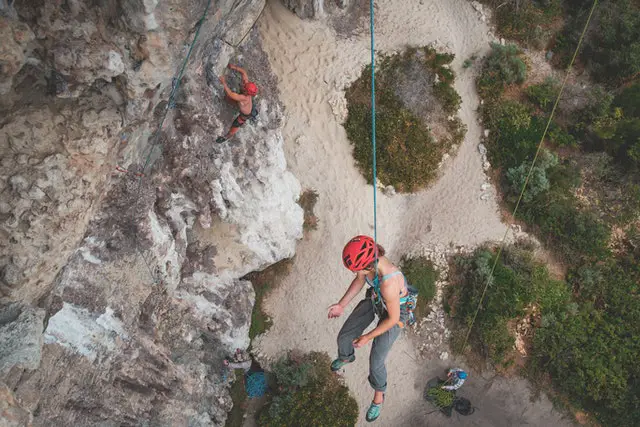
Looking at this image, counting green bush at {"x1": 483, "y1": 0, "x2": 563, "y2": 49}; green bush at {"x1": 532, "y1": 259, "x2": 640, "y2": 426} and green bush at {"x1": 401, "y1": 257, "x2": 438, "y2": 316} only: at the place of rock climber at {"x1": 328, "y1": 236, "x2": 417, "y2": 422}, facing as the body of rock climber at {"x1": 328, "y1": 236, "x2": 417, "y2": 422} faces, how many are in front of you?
0

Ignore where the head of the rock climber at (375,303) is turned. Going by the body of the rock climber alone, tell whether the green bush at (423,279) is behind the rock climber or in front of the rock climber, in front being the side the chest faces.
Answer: behind

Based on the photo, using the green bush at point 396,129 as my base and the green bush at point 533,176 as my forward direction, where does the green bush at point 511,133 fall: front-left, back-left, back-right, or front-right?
front-left

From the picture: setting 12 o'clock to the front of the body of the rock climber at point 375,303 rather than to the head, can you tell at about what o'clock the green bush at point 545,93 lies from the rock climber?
The green bush is roughly at 5 o'clock from the rock climber.

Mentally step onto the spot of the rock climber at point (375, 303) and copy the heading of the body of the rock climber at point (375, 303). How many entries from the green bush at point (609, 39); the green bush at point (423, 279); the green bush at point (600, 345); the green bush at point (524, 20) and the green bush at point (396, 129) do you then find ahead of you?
0

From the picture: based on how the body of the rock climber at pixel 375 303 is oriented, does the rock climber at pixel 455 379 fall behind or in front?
behind

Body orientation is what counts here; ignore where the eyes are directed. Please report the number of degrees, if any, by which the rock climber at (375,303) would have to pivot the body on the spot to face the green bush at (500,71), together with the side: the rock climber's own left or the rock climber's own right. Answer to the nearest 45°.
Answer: approximately 135° to the rock climber's own right

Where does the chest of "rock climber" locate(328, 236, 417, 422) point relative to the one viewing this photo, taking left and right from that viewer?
facing the viewer and to the left of the viewer

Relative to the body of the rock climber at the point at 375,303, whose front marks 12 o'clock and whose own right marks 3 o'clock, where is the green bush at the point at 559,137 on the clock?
The green bush is roughly at 5 o'clock from the rock climber.

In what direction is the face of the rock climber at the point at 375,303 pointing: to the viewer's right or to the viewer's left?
to the viewer's left

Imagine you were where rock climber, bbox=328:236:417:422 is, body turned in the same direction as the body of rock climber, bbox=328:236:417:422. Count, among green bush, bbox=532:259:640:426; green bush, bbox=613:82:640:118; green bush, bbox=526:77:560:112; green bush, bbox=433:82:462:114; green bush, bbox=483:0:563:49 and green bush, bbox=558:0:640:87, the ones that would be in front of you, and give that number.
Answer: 0

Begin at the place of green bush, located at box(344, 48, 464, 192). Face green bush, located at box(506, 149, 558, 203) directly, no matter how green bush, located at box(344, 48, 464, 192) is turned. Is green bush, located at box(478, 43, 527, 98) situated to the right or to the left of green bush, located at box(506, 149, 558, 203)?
left

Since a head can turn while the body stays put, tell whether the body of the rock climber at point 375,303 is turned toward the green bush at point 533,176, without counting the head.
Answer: no

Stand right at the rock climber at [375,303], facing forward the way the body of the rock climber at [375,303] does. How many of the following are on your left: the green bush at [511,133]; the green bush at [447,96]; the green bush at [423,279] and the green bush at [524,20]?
0

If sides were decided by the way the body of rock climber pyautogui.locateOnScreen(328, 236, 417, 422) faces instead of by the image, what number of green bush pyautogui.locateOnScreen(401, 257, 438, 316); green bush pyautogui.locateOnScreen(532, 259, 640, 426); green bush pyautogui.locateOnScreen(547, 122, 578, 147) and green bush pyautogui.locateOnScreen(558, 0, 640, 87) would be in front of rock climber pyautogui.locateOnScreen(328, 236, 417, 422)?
0

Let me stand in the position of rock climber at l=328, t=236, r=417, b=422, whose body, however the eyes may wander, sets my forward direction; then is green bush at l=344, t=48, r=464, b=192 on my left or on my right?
on my right
